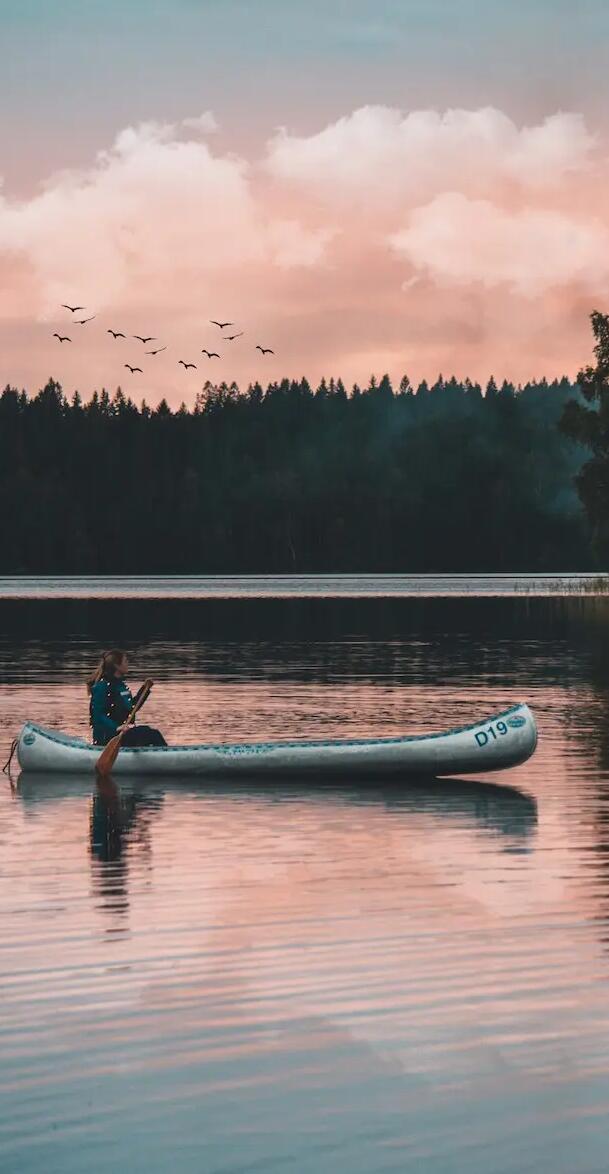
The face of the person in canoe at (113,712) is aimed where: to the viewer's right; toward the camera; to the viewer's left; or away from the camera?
to the viewer's right

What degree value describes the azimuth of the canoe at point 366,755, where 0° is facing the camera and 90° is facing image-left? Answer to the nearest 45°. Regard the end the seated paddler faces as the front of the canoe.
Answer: approximately 270°
